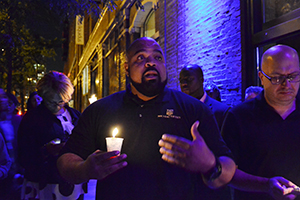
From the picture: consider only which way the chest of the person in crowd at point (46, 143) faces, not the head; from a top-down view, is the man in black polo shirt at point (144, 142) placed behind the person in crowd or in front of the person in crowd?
in front

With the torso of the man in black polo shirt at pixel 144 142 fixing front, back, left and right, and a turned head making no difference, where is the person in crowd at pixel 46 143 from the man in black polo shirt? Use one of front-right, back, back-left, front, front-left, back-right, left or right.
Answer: back-right

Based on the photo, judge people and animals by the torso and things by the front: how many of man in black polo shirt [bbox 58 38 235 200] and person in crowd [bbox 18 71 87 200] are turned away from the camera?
0

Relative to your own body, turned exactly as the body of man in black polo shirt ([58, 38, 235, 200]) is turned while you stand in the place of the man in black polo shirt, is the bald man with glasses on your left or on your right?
on your left

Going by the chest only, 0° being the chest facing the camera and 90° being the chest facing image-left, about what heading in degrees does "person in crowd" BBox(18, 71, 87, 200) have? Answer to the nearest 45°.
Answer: approximately 315°

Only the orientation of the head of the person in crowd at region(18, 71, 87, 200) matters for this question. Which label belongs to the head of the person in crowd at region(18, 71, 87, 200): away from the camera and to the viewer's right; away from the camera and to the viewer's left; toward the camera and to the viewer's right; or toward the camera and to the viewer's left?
toward the camera and to the viewer's right

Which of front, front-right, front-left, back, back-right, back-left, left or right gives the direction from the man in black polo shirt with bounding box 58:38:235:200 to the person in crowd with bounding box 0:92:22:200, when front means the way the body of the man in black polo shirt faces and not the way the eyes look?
back-right

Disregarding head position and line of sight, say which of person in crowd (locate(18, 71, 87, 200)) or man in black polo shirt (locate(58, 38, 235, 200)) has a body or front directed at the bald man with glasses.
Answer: the person in crowd

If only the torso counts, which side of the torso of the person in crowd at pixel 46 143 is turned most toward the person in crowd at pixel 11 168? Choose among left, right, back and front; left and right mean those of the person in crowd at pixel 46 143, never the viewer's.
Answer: right

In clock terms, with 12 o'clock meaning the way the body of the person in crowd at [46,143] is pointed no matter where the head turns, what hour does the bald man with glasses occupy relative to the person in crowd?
The bald man with glasses is roughly at 12 o'clock from the person in crowd.

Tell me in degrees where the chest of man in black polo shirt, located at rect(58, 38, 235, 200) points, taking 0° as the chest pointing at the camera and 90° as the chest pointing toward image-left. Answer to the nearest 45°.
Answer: approximately 0°
